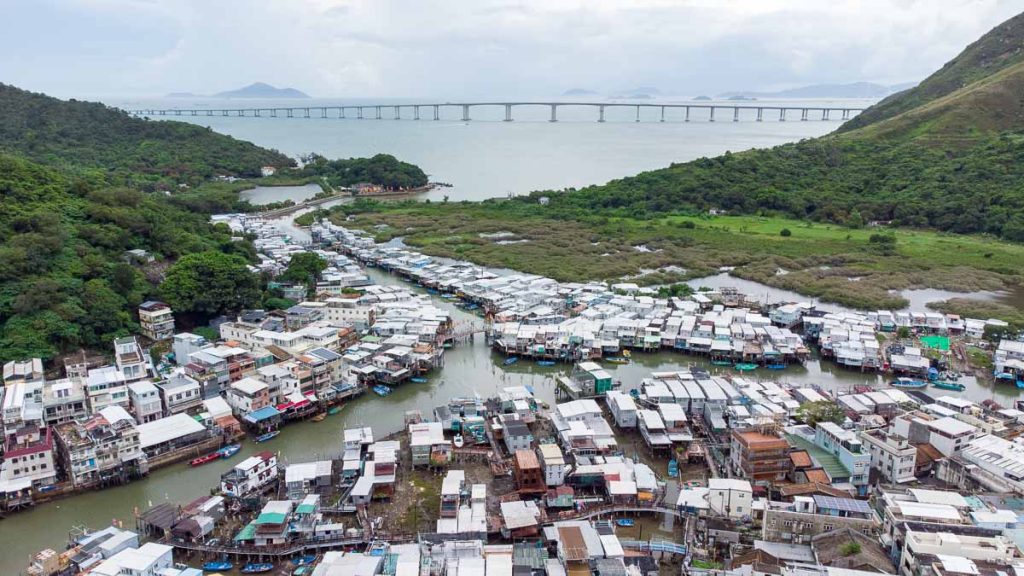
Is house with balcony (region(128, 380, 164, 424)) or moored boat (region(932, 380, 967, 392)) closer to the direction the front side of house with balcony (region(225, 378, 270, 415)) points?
the moored boat

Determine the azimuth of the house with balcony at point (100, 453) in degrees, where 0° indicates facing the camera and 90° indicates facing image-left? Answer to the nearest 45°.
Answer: approximately 315°

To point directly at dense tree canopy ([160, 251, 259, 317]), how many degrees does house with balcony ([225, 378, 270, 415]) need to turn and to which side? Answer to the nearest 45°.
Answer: approximately 135° to its left

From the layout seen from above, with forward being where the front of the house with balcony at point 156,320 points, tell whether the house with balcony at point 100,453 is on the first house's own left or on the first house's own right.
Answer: on the first house's own right

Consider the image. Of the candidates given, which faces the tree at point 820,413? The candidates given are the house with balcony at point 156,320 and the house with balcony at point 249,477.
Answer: the house with balcony at point 156,320

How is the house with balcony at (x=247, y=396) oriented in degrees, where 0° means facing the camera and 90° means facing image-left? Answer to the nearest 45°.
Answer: approximately 315°

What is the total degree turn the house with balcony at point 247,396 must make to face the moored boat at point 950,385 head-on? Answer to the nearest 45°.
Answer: approximately 45° to its left
